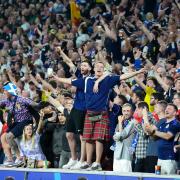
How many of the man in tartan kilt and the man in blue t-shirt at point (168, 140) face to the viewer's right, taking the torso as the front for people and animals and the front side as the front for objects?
0

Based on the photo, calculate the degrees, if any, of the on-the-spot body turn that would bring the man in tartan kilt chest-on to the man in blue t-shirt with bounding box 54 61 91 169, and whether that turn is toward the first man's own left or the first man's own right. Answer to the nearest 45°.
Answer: approximately 135° to the first man's own right

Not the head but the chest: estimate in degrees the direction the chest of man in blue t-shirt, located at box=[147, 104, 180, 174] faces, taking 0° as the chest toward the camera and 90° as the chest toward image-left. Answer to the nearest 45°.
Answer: approximately 45°

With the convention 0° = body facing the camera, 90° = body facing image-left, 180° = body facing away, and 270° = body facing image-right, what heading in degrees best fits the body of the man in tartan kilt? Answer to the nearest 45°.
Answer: approximately 0°

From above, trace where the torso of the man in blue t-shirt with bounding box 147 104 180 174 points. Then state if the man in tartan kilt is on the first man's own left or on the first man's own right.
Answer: on the first man's own right

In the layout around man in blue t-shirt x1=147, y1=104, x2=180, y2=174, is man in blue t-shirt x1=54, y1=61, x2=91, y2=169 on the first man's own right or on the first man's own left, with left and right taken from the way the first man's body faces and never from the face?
on the first man's own right
